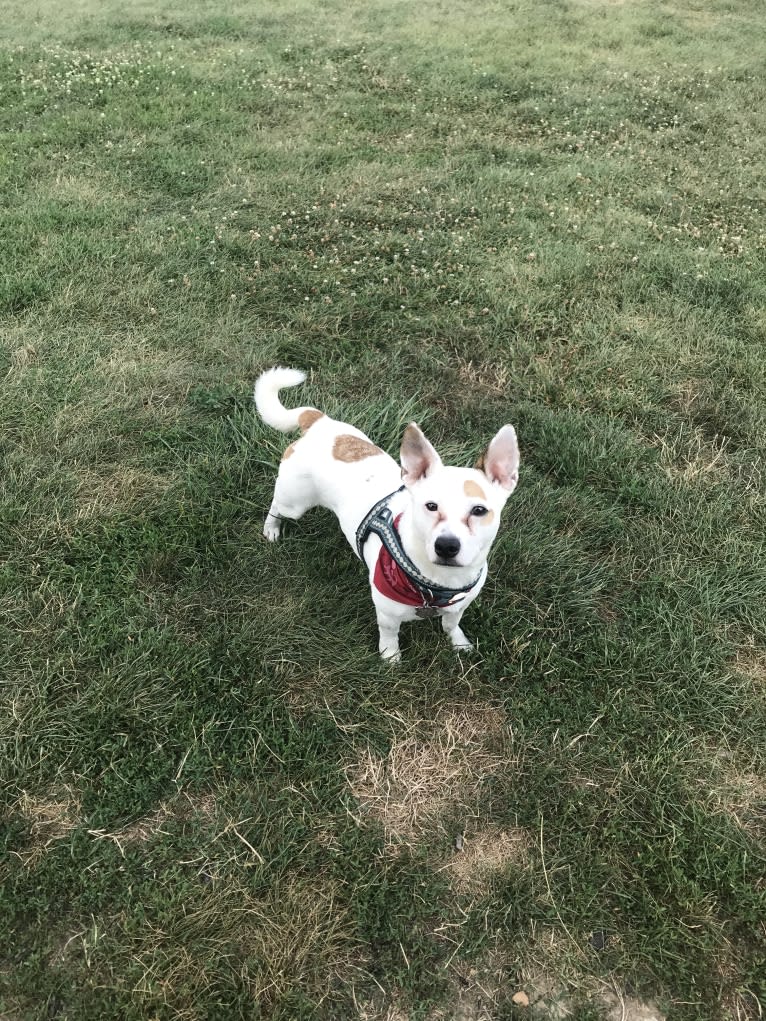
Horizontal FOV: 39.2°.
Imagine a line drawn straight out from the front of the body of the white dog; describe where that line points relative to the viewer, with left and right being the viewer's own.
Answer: facing the viewer and to the right of the viewer
